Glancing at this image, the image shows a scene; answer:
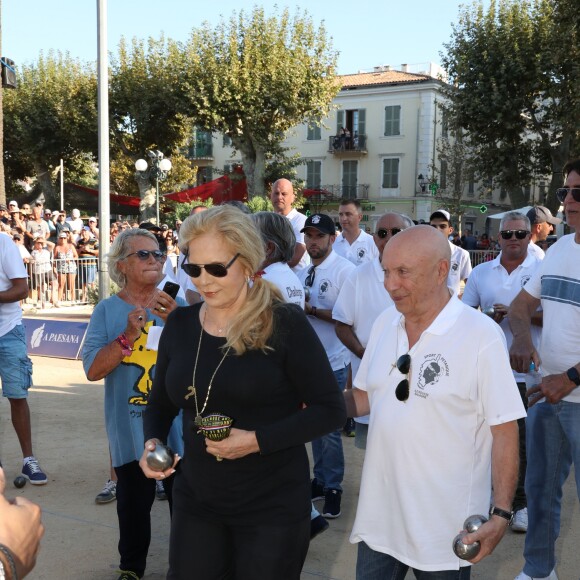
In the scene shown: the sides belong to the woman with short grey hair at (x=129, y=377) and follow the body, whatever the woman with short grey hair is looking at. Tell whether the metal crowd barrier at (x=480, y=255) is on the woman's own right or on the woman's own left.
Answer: on the woman's own left

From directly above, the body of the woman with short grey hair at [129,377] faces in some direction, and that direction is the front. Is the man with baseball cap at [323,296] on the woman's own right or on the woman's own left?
on the woman's own left

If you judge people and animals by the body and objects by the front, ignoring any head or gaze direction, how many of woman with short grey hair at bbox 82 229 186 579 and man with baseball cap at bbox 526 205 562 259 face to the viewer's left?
0

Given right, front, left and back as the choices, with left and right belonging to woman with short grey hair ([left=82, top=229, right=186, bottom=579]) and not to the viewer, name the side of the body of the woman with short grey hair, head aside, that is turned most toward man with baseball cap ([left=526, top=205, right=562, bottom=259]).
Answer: left

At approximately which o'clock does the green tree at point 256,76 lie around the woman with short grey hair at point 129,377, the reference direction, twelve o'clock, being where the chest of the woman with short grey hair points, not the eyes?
The green tree is roughly at 8 o'clock from the woman with short grey hair.

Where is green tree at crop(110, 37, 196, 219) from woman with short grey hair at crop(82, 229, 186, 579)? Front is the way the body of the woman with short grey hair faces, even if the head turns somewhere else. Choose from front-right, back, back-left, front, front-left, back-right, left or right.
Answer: back-left

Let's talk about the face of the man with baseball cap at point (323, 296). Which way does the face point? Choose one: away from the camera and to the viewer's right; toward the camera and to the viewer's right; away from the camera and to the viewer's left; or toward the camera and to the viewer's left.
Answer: toward the camera and to the viewer's left

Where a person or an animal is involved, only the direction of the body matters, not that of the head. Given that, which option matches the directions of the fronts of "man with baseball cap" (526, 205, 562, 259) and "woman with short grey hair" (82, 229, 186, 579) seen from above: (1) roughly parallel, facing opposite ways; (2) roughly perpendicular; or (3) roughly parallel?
roughly perpendicular
